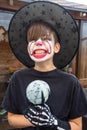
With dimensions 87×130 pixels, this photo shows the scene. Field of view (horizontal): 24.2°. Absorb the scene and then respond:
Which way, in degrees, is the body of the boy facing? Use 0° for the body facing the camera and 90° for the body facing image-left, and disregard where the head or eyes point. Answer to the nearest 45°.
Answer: approximately 0°
